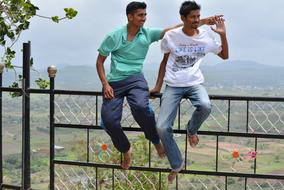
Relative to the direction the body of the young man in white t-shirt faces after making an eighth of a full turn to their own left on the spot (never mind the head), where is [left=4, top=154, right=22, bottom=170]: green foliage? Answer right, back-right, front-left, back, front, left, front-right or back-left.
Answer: back

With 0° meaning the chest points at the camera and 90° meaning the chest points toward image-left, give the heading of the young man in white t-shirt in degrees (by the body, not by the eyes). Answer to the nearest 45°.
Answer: approximately 0°

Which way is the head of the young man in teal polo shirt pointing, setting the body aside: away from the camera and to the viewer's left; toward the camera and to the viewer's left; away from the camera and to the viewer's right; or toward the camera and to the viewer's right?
toward the camera and to the viewer's right
